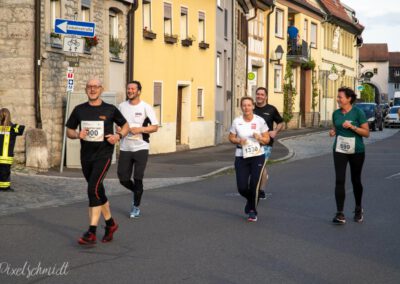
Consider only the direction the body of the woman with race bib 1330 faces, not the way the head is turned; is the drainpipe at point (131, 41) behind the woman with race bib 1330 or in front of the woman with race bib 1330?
behind

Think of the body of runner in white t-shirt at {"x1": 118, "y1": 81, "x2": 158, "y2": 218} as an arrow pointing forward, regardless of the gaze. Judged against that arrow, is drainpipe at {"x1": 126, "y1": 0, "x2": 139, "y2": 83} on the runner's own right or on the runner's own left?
on the runner's own right

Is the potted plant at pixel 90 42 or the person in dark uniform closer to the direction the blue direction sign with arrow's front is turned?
the person in dark uniform

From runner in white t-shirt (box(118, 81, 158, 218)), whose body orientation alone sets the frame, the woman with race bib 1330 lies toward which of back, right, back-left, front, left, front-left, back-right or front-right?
back-left

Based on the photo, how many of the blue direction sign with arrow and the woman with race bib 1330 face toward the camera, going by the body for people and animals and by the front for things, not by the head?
2

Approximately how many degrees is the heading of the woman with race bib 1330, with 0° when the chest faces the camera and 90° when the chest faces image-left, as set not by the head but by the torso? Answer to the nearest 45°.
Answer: approximately 0°

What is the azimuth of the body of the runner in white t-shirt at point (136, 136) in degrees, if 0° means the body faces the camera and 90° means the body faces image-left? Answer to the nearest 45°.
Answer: approximately 45°

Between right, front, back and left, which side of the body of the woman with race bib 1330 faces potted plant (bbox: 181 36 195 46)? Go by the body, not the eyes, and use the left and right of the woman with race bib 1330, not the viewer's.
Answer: back
